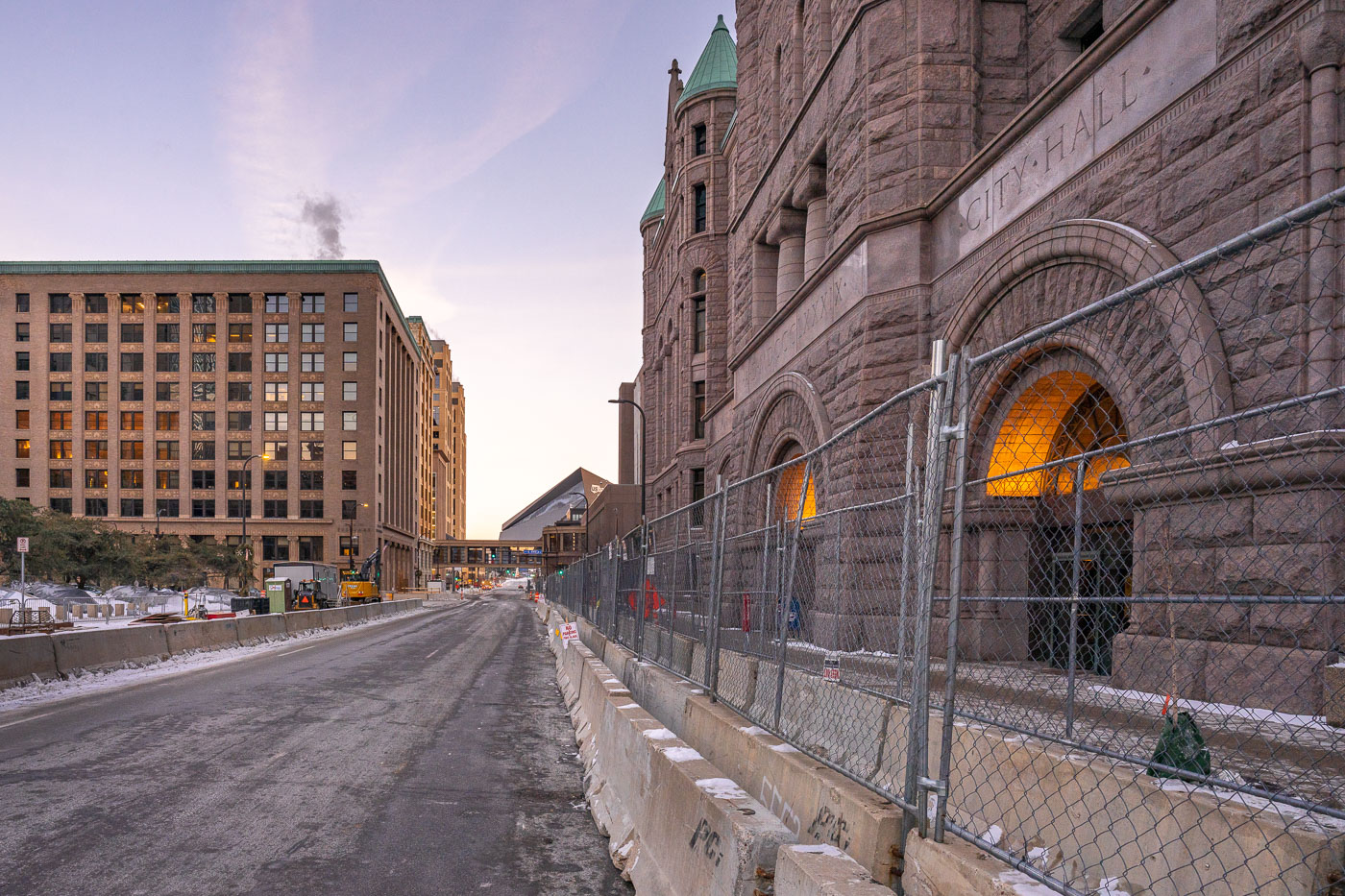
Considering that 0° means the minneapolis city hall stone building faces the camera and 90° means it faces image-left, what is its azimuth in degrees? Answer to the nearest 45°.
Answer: approximately 45°
